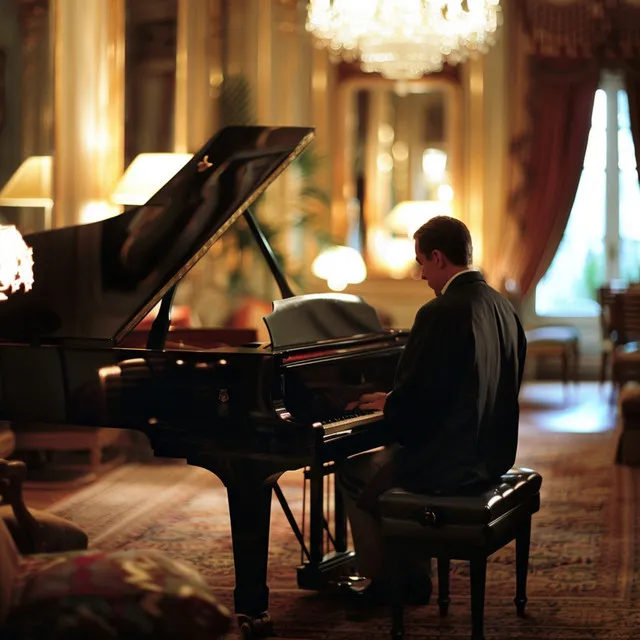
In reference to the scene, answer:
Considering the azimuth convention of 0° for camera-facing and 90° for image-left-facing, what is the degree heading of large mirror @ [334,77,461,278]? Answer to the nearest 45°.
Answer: approximately 0°

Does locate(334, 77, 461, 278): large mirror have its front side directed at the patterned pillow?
yes

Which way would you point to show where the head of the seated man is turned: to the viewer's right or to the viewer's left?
to the viewer's left

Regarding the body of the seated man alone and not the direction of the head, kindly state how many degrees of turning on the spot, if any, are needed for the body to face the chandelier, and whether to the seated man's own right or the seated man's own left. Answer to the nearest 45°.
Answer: approximately 45° to the seated man's own right

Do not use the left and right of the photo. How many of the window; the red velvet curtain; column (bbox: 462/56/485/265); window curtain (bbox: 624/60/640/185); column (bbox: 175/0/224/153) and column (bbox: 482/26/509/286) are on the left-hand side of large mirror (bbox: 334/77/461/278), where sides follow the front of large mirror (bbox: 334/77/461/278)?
5

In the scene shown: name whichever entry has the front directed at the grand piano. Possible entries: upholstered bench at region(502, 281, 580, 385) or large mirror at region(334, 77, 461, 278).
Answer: the large mirror

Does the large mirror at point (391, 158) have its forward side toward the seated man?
yes

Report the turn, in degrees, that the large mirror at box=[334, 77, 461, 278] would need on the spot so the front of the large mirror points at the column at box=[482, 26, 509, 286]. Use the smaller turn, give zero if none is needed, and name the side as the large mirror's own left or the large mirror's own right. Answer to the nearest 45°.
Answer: approximately 90° to the large mirror's own left
